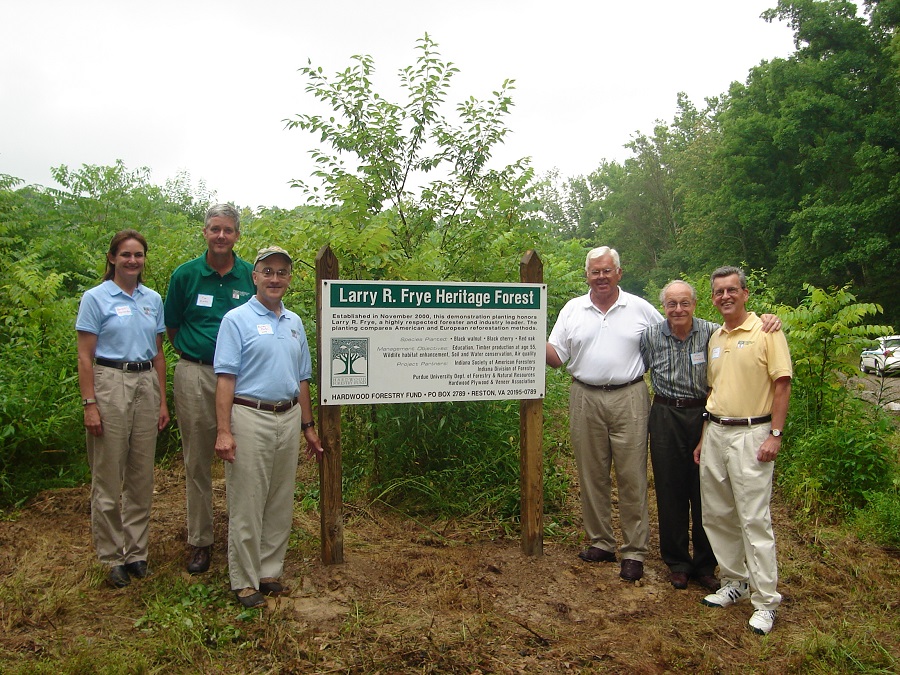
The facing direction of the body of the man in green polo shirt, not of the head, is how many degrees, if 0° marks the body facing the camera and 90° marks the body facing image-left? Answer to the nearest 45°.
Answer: approximately 0°

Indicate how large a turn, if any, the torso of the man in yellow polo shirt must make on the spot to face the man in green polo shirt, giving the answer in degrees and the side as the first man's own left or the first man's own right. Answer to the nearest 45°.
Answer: approximately 45° to the first man's own right

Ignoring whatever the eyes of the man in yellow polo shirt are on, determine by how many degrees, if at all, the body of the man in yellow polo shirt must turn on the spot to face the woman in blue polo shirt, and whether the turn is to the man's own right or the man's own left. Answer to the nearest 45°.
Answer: approximately 45° to the man's own right

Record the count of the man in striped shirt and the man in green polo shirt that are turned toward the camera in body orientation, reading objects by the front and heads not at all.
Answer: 2

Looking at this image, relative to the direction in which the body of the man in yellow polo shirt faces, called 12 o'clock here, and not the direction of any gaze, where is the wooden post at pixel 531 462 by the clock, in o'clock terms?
The wooden post is roughly at 2 o'clock from the man in yellow polo shirt.

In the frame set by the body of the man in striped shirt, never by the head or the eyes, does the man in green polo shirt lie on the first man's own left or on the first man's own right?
on the first man's own right
